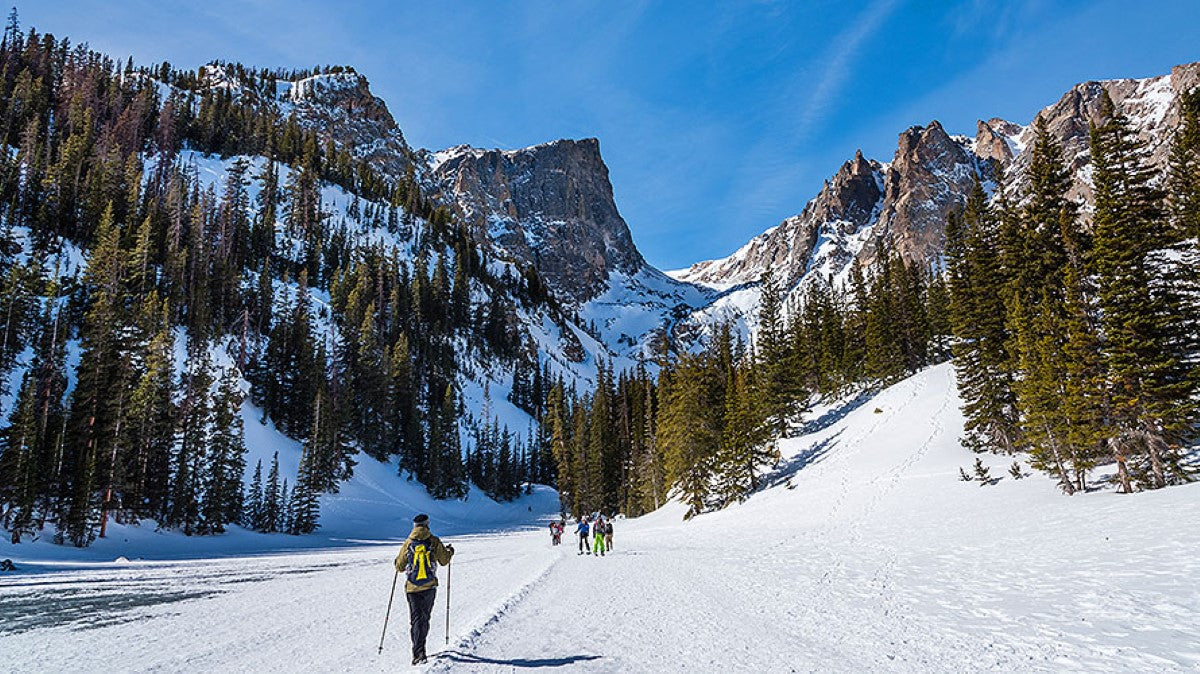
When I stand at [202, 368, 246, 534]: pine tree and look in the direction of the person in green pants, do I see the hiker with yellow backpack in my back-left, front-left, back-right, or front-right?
front-right

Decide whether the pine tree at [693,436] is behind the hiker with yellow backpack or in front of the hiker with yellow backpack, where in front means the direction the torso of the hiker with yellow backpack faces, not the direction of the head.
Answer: in front

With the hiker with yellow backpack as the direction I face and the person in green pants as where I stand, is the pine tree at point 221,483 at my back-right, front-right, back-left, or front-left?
back-right

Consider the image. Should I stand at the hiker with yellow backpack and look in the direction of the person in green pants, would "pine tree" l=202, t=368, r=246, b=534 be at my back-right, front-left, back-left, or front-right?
front-left

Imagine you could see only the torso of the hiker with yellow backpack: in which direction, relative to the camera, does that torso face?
away from the camera

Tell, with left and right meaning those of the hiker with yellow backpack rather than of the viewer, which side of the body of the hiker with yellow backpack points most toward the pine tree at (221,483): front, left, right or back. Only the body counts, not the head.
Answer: front

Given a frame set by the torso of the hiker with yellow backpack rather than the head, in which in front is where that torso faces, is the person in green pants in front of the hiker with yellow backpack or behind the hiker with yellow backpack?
in front

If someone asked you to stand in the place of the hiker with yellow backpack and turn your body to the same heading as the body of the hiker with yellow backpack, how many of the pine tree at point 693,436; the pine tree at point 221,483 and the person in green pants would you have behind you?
0
